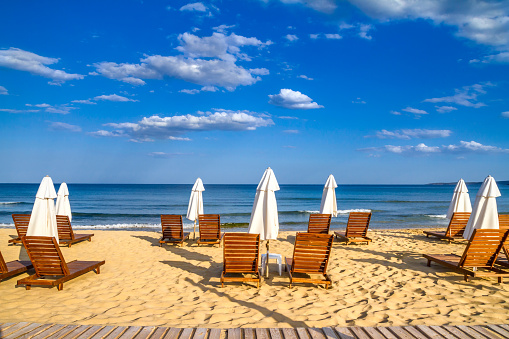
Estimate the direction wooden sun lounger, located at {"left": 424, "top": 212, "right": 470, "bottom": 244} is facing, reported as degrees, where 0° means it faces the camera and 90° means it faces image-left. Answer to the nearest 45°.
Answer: approximately 135°

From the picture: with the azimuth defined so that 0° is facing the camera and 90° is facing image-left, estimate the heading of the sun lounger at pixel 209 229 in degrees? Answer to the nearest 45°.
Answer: approximately 180°

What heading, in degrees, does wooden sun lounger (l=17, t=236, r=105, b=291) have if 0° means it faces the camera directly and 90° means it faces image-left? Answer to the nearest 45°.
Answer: approximately 225°

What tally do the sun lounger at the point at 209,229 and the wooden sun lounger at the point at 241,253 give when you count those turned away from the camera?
2

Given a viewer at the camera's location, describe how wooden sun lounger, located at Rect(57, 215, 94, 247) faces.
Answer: facing away from the viewer and to the right of the viewer

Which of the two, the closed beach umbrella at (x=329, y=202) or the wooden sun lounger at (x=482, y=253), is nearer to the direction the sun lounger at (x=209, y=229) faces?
the closed beach umbrella

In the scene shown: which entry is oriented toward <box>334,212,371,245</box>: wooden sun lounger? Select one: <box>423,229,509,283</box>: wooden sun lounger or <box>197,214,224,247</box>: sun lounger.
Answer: <box>423,229,509,283</box>: wooden sun lounger

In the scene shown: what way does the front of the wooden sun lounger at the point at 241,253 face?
away from the camera
